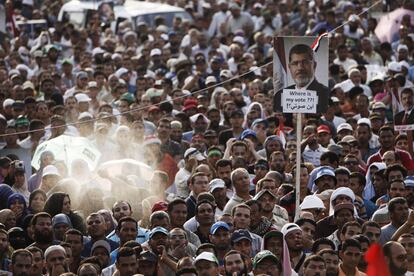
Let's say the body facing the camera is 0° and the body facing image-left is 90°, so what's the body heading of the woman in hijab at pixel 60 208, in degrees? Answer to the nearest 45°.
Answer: approximately 315°

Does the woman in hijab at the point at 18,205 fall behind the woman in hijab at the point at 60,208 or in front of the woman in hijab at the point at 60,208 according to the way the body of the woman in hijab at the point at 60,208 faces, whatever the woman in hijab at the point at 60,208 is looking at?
behind
